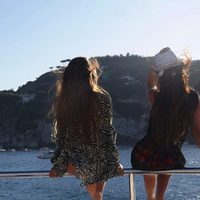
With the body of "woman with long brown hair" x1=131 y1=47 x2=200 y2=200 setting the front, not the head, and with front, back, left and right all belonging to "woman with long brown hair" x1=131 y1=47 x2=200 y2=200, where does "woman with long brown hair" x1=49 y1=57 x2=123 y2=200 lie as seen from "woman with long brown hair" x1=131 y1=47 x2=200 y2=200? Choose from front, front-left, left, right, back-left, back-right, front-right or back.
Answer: left

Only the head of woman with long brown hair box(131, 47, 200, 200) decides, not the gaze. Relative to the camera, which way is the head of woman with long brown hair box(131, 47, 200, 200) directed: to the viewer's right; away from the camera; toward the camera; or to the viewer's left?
away from the camera

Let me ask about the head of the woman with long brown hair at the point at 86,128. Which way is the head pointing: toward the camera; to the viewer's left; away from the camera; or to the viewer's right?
away from the camera

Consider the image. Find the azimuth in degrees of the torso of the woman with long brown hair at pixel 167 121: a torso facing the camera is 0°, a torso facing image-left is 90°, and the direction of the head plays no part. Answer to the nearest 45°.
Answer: approximately 180°
